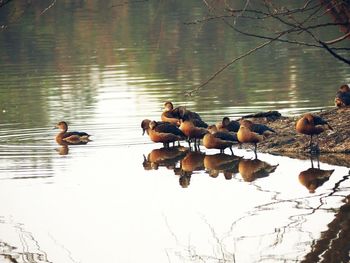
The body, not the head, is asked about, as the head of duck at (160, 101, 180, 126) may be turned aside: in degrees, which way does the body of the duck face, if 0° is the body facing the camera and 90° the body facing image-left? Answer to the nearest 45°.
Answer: approximately 90°

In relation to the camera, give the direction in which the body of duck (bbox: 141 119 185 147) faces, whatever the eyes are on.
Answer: to the viewer's left

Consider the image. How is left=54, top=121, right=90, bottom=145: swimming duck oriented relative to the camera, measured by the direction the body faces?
to the viewer's left

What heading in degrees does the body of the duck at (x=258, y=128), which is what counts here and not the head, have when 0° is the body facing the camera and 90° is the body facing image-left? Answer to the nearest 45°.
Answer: approximately 90°

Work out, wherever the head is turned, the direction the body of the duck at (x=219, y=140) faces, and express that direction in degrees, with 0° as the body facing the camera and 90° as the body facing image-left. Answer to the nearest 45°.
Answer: approximately 90°

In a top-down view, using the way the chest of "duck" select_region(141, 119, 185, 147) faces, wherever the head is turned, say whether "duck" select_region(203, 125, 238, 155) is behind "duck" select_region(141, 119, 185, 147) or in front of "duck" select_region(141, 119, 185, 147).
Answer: behind

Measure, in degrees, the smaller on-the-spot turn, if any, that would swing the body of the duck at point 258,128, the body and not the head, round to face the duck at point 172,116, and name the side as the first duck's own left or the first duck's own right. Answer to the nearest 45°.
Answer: approximately 45° to the first duck's own right
